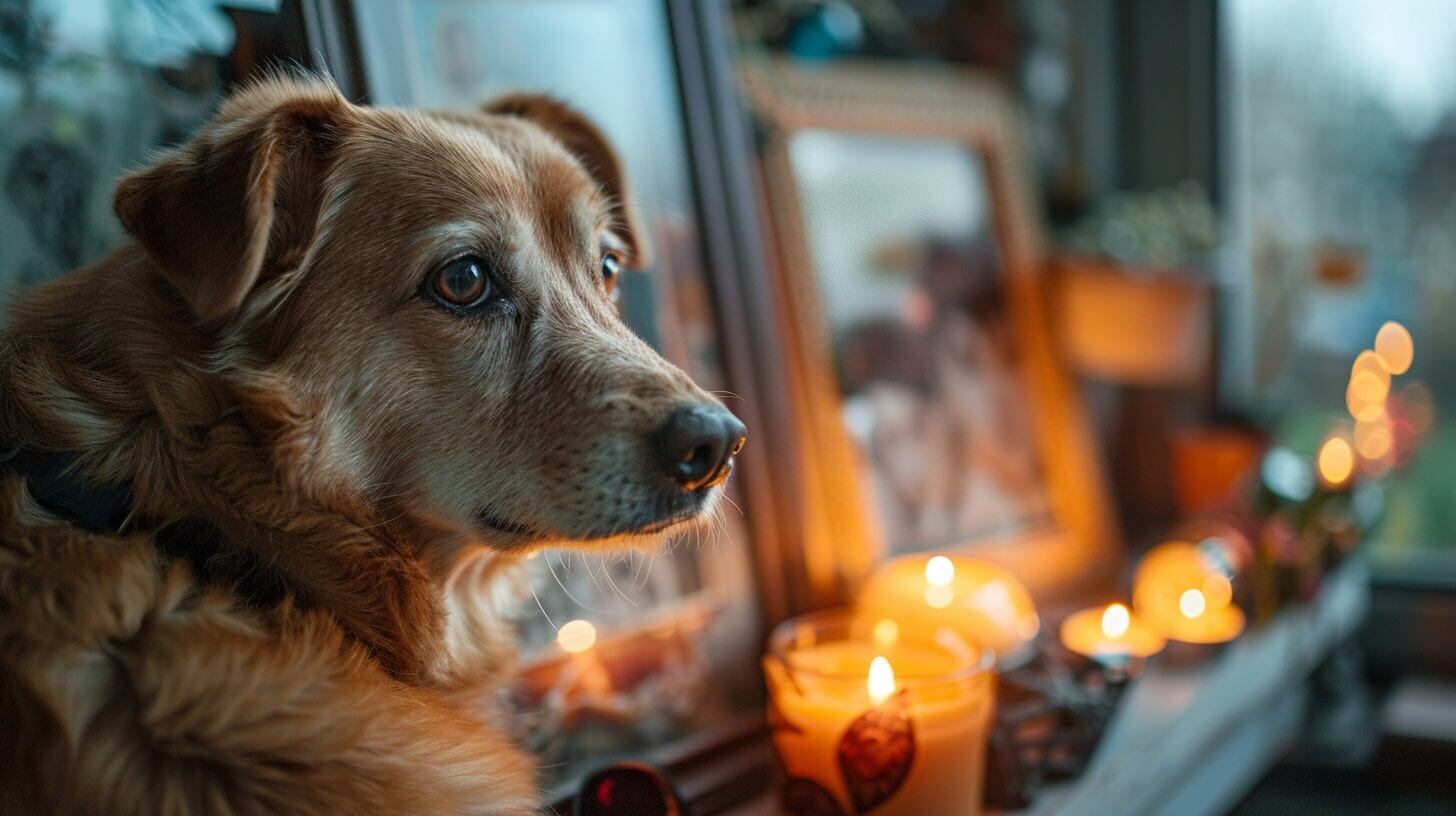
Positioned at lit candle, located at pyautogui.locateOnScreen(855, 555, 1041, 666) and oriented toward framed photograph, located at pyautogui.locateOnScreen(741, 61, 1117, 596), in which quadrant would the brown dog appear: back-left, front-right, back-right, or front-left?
back-left

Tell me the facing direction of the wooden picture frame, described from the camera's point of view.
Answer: facing the viewer

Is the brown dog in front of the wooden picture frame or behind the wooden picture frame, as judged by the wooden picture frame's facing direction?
in front

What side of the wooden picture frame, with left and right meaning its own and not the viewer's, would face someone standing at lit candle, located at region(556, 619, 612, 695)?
right
